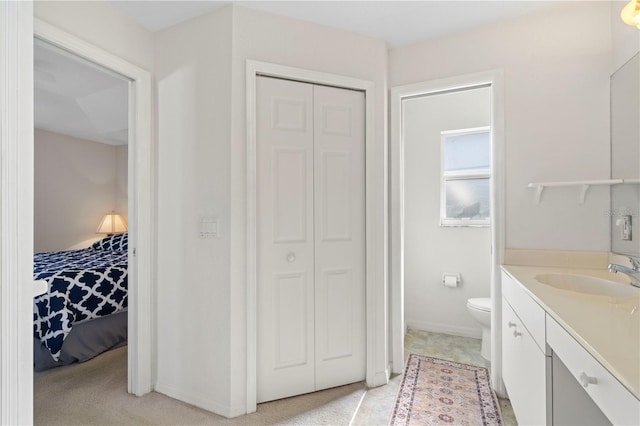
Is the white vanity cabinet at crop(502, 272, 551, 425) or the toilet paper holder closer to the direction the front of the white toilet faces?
the toilet paper holder

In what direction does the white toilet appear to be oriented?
to the viewer's left

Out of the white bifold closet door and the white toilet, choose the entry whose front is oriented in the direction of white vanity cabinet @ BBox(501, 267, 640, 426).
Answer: the white bifold closet door

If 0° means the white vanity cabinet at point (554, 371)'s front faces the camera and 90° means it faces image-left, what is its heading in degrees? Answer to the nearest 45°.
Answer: approximately 45°

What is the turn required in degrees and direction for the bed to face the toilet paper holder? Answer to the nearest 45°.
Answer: approximately 90° to its left
